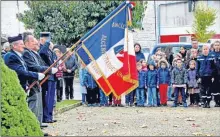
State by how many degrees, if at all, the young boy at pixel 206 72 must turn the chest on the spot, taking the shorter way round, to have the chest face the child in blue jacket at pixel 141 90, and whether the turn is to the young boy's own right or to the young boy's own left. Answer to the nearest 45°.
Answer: approximately 90° to the young boy's own right

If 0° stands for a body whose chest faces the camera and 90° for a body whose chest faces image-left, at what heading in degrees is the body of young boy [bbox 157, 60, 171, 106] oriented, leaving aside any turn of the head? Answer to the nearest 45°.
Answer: approximately 0°

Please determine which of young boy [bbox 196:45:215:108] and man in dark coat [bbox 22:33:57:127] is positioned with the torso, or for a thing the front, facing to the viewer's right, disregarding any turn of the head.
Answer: the man in dark coat

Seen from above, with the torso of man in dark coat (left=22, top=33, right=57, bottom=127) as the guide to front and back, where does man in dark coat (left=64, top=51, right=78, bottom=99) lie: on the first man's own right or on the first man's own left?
on the first man's own left

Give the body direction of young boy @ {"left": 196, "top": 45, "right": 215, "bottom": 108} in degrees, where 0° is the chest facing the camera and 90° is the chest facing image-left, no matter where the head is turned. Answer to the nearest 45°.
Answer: approximately 0°

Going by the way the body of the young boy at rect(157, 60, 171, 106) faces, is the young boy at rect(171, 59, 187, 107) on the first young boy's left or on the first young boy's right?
on the first young boy's left

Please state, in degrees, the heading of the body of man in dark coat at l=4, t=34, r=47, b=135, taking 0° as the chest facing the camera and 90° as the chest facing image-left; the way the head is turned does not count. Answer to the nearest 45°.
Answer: approximately 270°

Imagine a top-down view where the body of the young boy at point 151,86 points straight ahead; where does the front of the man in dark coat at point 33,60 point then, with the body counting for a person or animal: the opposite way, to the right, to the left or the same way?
to the left

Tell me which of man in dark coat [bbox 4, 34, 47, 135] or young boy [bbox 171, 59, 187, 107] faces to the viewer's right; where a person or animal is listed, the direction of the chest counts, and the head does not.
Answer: the man in dark coat

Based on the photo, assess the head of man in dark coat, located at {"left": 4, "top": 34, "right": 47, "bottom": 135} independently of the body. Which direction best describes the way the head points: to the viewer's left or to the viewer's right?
to the viewer's right
